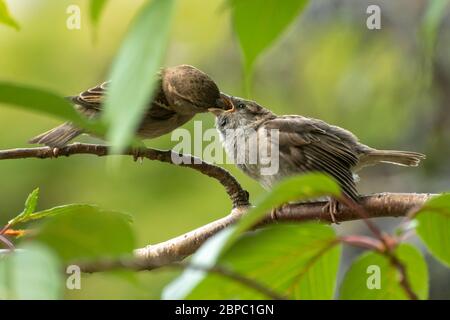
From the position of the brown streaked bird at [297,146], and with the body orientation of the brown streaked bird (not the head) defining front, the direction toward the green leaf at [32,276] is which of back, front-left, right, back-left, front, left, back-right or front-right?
left

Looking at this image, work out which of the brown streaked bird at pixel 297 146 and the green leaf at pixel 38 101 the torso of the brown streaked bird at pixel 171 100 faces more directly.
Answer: the brown streaked bird

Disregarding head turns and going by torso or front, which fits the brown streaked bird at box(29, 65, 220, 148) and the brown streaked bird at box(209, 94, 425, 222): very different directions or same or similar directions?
very different directions

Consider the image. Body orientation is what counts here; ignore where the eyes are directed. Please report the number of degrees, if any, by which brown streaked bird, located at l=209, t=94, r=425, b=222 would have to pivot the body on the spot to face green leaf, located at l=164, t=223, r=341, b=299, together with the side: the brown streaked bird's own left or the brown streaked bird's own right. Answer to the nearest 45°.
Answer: approximately 90° to the brown streaked bird's own left

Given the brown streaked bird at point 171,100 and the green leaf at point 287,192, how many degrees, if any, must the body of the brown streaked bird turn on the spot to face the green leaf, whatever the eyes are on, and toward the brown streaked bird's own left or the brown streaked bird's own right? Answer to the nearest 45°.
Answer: approximately 90° to the brown streaked bird's own right

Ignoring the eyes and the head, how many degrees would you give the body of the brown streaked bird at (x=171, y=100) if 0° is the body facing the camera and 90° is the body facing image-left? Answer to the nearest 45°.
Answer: approximately 270°

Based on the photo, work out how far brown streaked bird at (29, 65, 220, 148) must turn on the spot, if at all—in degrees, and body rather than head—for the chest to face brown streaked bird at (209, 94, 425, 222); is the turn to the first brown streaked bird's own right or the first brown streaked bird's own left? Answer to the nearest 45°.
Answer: approximately 45° to the first brown streaked bird's own right

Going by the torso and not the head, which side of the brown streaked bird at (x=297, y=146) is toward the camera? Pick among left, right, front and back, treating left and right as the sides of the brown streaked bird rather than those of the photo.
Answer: left

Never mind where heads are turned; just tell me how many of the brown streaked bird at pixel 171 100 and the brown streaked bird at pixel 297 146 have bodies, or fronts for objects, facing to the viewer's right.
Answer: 1
